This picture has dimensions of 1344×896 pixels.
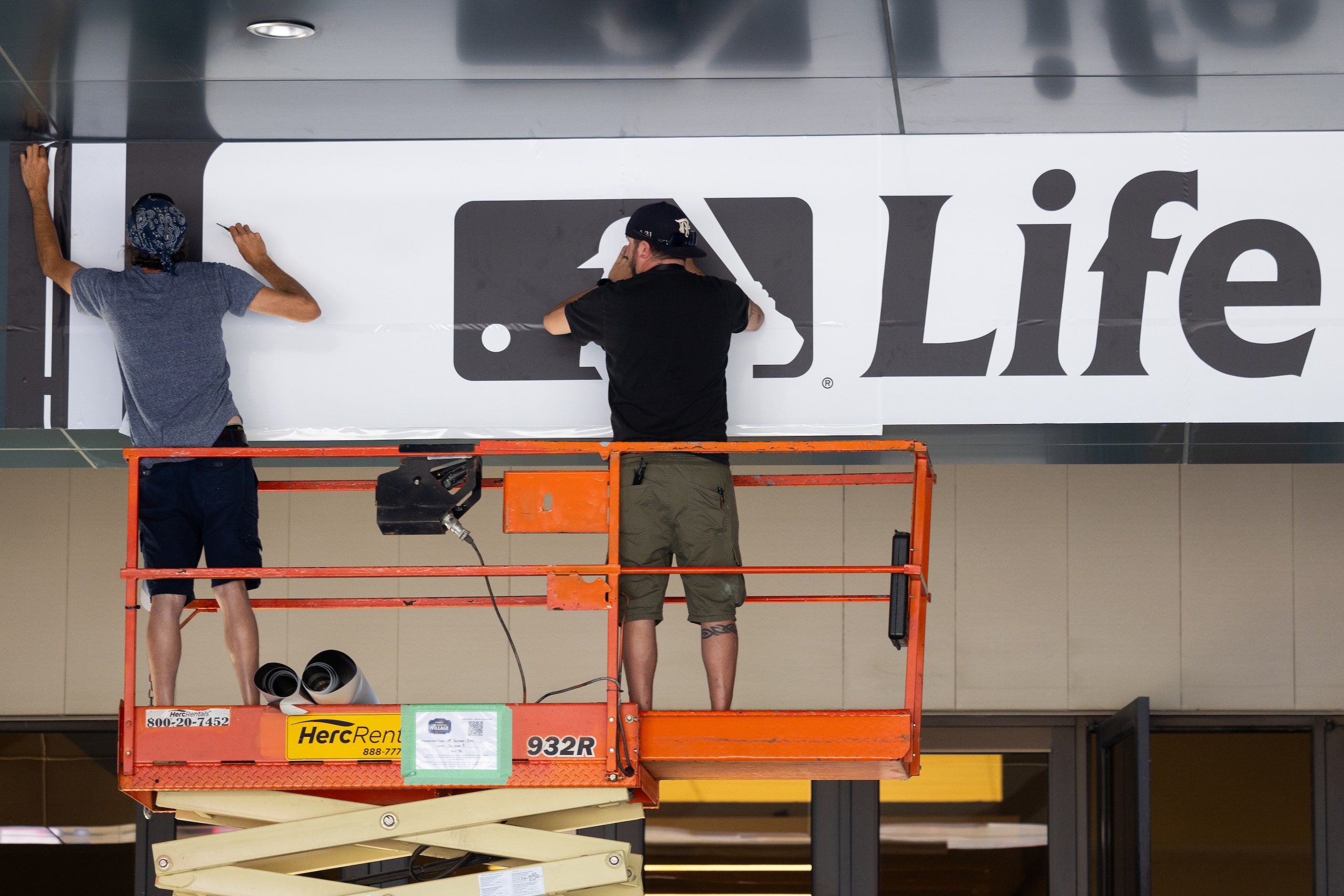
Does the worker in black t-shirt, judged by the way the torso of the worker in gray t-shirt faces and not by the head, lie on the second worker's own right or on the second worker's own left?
on the second worker's own right

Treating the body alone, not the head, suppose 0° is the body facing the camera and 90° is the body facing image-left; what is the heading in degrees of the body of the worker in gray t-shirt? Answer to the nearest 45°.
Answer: approximately 180°

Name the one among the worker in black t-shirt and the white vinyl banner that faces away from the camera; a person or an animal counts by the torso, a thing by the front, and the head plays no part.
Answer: the worker in black t-shirt

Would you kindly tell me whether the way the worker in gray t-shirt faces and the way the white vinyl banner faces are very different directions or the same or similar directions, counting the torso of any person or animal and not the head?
very different directions

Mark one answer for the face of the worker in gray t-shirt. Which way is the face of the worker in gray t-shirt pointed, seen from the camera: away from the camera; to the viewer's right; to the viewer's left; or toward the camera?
away from the camera

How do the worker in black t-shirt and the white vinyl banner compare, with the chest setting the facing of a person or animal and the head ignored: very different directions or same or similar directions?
very different directions

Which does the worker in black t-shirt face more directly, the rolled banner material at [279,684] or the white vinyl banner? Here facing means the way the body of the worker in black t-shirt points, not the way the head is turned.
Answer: the white vinyl banner

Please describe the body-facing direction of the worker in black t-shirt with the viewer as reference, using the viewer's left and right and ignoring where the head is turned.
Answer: facing away from the viewer
